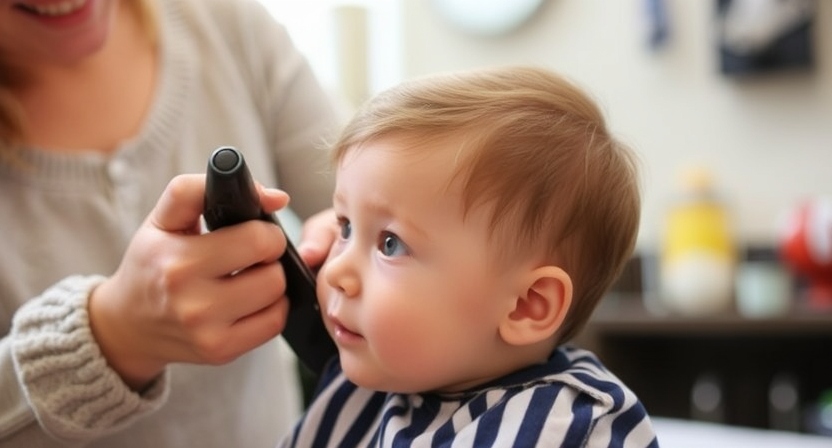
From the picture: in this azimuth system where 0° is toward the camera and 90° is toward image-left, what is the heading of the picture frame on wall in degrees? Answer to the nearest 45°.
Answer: approximately 0°

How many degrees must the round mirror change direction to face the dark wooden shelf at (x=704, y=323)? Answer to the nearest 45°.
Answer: approximately 45° to its left

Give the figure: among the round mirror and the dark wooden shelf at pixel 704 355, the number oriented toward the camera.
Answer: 2

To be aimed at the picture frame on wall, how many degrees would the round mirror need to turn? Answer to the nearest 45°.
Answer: approximately 45° to its left

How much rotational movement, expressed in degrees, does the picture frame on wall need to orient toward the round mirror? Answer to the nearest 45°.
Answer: approximately 90° to its right

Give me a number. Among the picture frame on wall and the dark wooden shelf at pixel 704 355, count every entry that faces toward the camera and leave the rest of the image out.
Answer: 2

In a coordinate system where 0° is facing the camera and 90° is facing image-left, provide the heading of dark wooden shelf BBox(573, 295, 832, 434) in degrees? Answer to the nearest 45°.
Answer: approximately 0°
